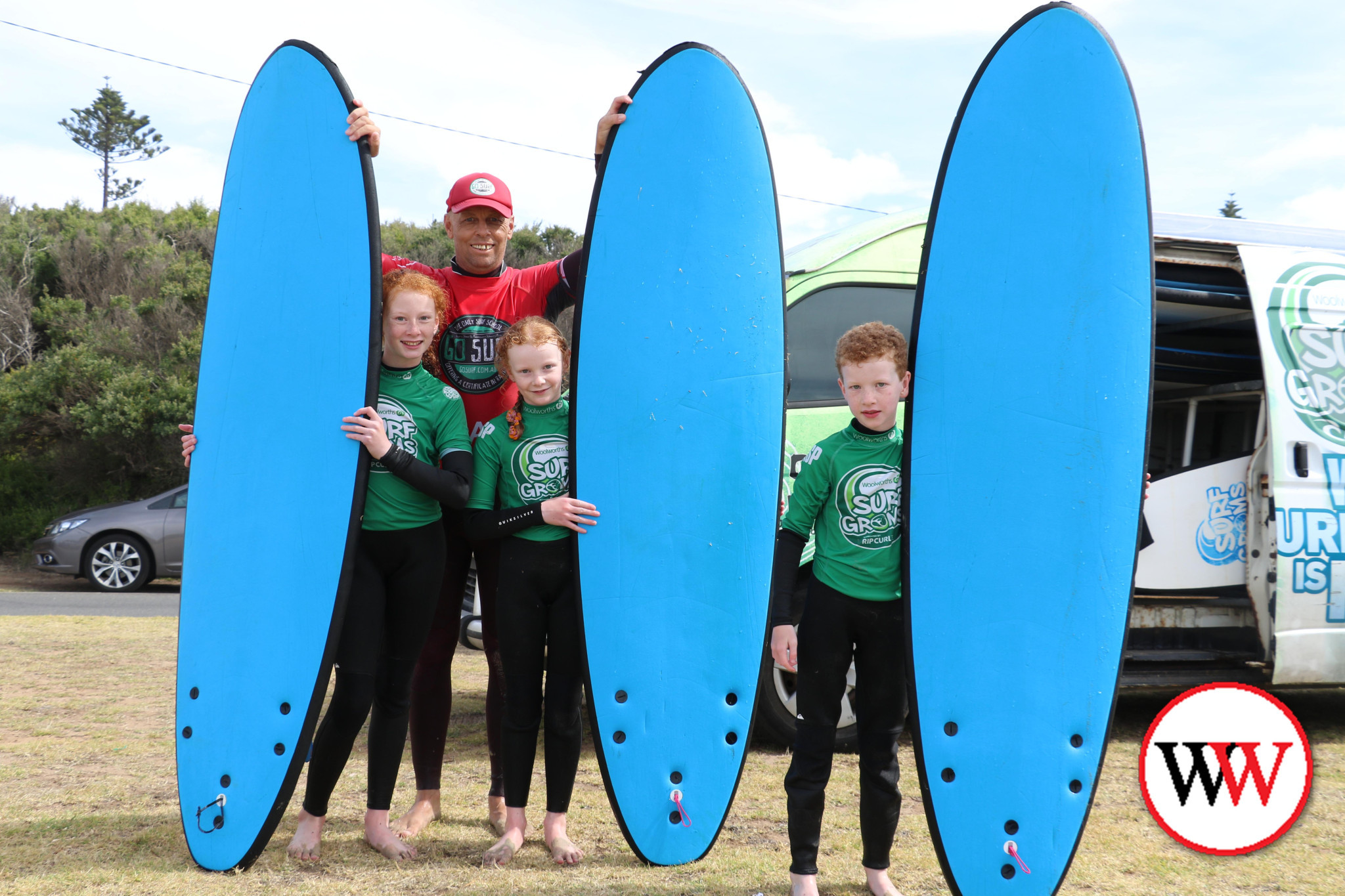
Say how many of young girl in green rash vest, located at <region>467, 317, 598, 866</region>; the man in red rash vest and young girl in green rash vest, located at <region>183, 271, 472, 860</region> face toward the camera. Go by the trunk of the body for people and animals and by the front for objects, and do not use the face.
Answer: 3

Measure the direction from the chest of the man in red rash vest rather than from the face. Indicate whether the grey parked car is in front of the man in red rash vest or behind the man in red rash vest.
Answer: behind

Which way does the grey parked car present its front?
to the viewer's left

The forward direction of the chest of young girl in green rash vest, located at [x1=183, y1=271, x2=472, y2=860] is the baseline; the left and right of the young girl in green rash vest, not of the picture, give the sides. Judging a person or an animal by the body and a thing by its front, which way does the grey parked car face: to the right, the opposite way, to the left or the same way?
to the right

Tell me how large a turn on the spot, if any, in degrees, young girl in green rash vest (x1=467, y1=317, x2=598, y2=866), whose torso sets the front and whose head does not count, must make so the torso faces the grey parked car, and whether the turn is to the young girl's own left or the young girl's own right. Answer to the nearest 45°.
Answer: approximately 135° to the young girl's own right

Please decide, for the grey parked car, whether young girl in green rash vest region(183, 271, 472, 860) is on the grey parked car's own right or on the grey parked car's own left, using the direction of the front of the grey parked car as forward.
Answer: on the grey parked car's own left

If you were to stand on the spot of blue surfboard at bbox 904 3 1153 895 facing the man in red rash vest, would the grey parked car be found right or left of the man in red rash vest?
right

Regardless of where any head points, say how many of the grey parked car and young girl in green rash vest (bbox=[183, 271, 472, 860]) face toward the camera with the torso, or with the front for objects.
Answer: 1

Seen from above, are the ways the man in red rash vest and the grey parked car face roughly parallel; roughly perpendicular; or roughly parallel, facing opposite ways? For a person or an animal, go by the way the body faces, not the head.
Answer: roughly perpendicular
